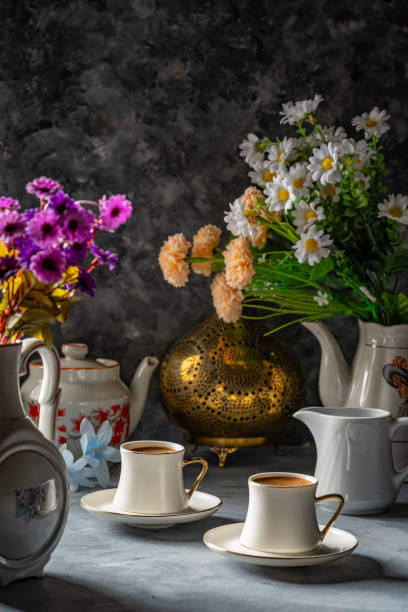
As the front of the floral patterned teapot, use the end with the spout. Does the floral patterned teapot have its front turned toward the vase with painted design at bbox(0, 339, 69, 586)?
no

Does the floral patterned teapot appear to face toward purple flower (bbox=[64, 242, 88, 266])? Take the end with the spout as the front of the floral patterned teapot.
no

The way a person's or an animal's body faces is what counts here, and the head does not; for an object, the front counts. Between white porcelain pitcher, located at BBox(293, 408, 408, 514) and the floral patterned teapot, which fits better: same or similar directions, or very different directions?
very different directions

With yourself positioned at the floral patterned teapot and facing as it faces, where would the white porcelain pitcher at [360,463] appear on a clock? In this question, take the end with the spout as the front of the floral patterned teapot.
The white porcelain pitcher is roughly at 1 o'clock from the floral patterned teapot.

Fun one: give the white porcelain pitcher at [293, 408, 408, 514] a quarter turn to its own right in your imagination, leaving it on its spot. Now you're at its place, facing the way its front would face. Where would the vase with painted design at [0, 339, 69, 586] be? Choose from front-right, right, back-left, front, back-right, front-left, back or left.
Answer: back-left

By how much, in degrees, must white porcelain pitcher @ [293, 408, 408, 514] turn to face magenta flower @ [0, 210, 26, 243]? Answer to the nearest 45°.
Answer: approximately 45° to its left

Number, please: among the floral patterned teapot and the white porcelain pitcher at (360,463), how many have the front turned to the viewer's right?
1

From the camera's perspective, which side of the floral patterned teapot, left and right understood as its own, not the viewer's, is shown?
right

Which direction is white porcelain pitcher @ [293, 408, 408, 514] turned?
to the viewer's left

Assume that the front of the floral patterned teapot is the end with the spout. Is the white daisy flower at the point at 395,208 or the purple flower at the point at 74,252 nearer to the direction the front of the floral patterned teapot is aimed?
the white daisy flower
